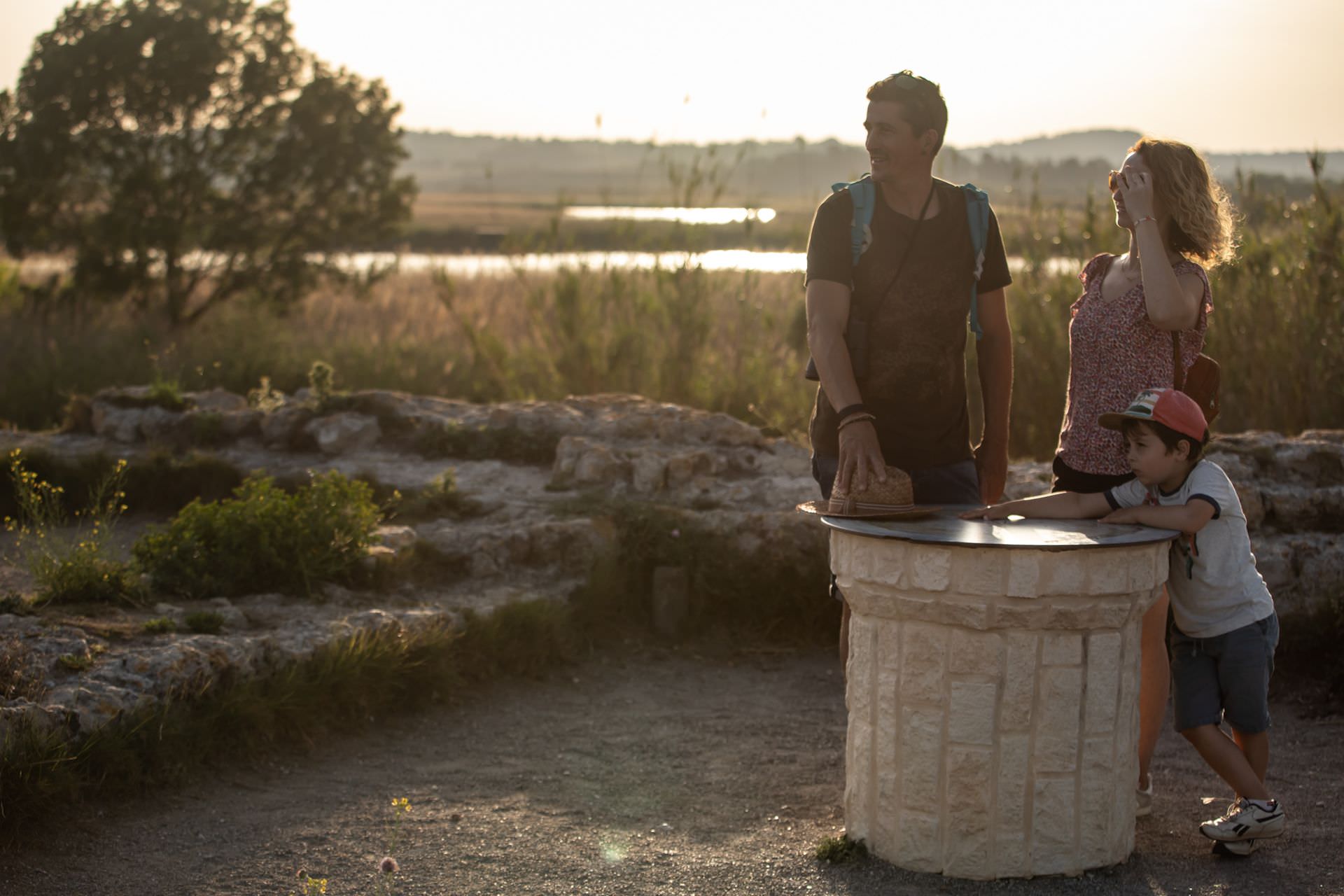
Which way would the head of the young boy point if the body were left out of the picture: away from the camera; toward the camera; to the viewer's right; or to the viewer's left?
to the viewer's left

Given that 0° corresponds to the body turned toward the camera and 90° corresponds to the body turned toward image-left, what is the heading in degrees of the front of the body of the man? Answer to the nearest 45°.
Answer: approximately 0°

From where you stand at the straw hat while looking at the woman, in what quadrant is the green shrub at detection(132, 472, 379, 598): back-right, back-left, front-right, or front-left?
back-left

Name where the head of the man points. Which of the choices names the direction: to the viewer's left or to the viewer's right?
to the viewer's left

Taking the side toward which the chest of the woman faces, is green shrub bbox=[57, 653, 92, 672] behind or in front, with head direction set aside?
in front

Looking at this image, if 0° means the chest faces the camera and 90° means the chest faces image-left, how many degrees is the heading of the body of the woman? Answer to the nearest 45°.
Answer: approximately 45°

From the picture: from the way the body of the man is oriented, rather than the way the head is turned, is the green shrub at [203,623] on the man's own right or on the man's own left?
on the man's own right

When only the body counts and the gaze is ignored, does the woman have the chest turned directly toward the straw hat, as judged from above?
yes

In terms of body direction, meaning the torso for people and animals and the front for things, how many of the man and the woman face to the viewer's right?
0

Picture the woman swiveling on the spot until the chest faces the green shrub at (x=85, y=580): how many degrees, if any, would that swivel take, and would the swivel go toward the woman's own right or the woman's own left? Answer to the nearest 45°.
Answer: approximately 45° to the woman's own right

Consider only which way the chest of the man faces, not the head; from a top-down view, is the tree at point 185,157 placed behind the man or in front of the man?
behind

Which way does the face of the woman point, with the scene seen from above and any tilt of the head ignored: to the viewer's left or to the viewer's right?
to the viewer's left

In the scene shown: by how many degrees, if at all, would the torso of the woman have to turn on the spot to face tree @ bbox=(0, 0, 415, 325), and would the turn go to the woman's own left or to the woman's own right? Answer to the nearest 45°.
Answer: approximately 90° to the woman's own right

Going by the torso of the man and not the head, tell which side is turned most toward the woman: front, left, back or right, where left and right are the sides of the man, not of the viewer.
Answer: left

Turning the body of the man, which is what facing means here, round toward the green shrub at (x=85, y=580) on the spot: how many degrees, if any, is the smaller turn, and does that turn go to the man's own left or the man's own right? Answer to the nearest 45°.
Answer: approximately 90° to the man's own right

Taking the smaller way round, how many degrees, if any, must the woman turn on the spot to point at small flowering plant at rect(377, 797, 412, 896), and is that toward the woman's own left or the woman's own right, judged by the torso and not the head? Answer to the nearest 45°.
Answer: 0° — they already face it
